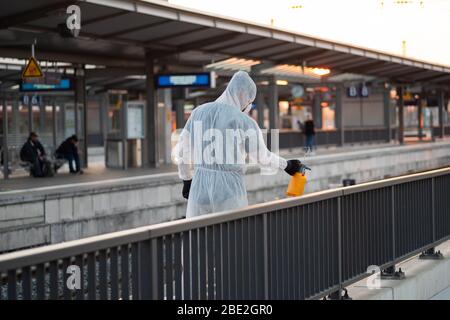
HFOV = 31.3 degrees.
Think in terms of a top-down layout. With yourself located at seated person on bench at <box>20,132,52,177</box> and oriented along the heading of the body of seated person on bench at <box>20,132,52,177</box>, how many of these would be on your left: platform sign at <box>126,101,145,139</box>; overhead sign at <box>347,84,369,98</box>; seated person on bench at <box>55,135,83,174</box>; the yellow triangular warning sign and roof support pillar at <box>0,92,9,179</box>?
3

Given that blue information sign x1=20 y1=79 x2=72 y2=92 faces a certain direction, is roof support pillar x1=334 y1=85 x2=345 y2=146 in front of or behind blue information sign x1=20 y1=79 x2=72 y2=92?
behind

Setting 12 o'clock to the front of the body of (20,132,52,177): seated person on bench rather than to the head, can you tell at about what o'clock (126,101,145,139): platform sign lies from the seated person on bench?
The platform sign is roughly at 9 o'clock from the seated person on bench.

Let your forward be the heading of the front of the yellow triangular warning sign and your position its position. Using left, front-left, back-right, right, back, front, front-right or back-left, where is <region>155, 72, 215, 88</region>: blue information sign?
back-left

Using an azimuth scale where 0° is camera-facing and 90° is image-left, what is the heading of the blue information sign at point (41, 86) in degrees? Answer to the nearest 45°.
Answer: approximately 0°

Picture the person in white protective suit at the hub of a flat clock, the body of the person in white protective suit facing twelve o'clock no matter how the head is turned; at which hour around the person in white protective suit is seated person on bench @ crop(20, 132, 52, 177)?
The seated person on bench is roughly at 10 o'clock from the person in white protective suit.

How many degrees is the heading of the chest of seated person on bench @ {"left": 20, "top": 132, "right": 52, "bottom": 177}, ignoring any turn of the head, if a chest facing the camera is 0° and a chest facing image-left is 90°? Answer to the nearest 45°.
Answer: approximately 315°
